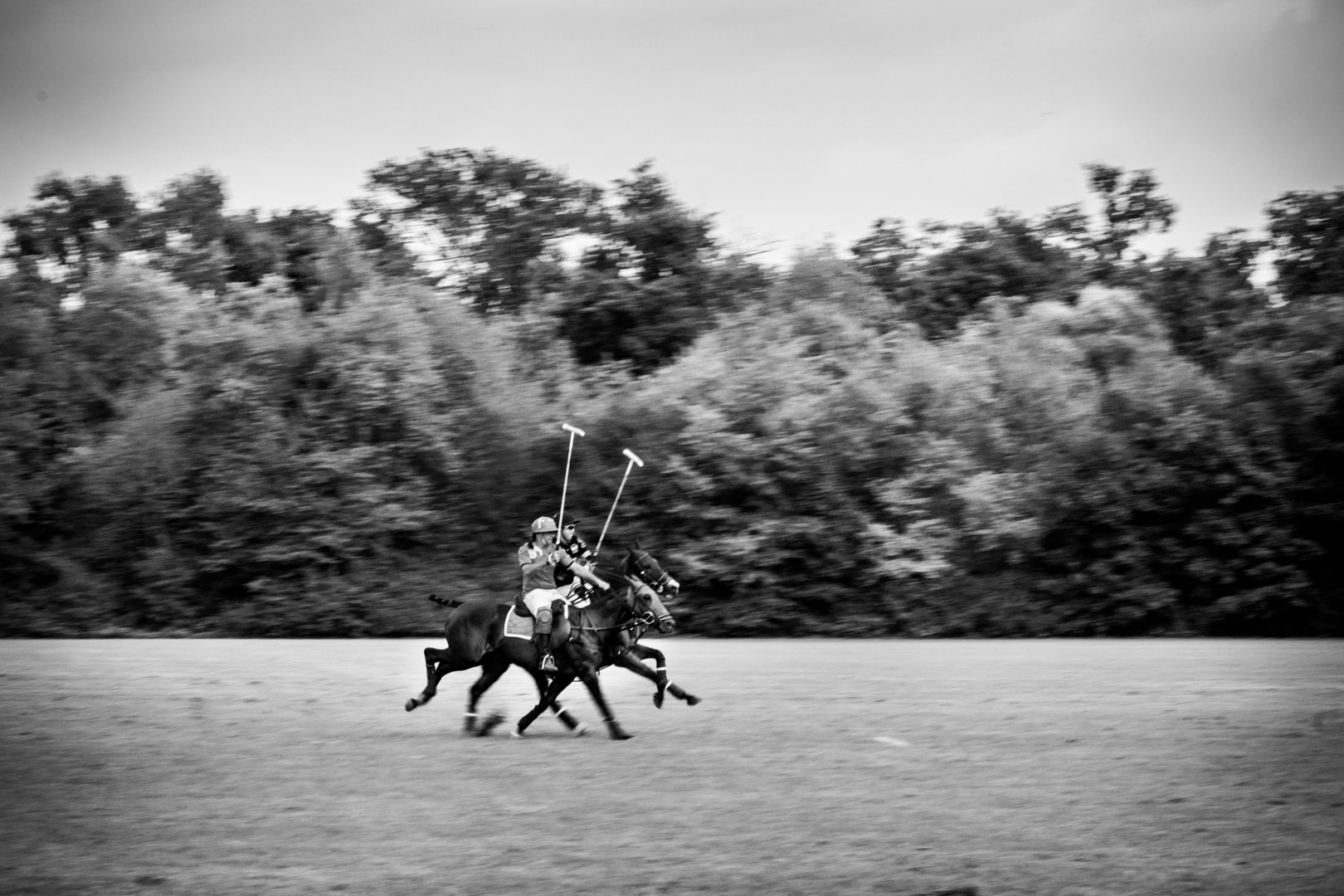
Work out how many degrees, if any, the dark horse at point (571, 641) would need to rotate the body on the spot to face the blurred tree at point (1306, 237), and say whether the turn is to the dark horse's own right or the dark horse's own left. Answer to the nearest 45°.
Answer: approximately 45° to the dark horse's own left

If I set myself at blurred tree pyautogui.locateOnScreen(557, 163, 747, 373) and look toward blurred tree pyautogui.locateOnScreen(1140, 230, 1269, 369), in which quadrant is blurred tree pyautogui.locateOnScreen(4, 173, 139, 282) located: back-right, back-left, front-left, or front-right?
back-left

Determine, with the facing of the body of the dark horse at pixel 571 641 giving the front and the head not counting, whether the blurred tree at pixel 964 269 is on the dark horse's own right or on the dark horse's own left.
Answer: on the dark horse's own left

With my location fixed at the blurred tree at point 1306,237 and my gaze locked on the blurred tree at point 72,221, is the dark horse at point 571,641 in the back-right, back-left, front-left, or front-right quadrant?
front-left

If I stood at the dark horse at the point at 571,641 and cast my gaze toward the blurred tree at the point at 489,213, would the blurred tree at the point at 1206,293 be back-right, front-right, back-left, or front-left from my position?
front-right

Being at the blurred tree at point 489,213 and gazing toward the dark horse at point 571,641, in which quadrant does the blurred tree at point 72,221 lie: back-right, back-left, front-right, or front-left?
back-right

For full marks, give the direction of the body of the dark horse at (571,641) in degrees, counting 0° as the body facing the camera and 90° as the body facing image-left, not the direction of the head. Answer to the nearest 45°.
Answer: approximately 270°

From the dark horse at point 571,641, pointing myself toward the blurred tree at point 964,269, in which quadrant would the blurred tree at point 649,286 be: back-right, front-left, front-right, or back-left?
front-left

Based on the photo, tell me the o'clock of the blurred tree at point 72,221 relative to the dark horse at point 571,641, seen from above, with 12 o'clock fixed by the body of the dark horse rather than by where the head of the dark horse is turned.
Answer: The blurred tree is roughly at 8 o'clock from the dark horse.

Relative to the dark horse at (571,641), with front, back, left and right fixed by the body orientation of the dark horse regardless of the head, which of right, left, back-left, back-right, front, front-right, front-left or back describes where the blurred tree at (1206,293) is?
front-left

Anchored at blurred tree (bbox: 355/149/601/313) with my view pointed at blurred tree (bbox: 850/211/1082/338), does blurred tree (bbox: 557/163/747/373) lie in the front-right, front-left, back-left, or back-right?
front-right

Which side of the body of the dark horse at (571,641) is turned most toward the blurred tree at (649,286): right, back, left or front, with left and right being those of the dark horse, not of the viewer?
left
